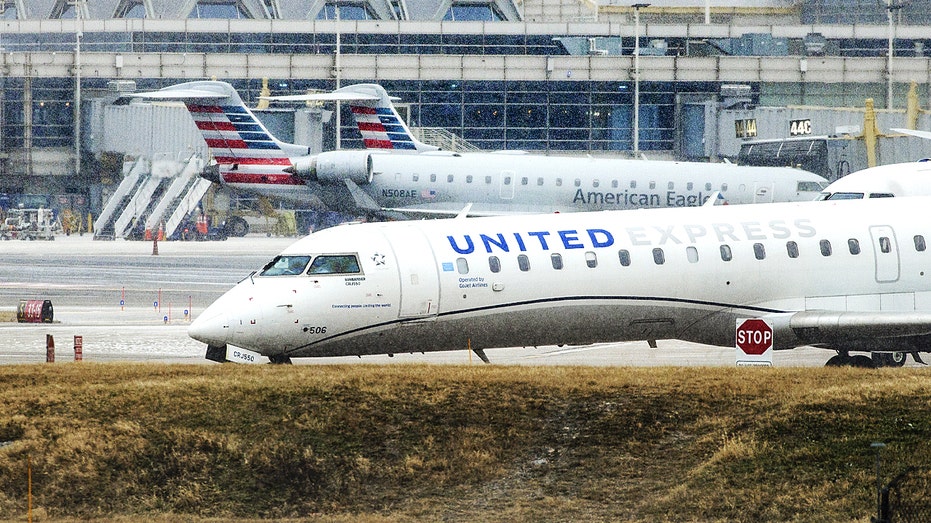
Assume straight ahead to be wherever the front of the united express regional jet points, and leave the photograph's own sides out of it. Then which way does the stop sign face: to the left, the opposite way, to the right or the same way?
to the left

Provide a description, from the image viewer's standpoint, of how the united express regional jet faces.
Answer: facing to the left of the viewer

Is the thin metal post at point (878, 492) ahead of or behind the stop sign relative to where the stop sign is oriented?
ahead

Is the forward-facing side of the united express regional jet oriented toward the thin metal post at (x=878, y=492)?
no

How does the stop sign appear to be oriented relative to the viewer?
toward the camera
